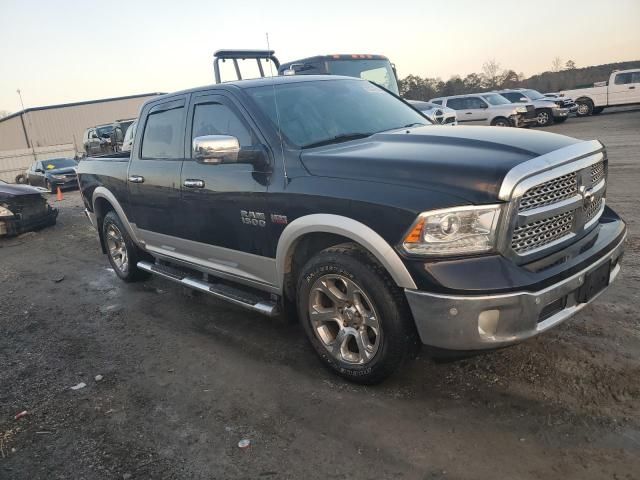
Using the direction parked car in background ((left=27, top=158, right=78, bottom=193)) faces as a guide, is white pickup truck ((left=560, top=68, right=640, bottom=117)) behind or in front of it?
in front

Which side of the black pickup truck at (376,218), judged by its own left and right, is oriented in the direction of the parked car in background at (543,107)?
left

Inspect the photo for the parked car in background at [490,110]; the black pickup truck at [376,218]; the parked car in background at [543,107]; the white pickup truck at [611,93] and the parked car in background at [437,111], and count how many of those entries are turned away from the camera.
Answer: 0

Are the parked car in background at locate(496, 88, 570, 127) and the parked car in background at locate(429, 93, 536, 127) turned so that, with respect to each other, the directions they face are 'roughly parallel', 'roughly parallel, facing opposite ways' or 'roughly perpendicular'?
roughly parallel

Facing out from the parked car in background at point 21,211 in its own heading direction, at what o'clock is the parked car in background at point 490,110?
the parked car in background at point 490,110 is roughly at 10 o'clock from the parked car in background at point 21,211.

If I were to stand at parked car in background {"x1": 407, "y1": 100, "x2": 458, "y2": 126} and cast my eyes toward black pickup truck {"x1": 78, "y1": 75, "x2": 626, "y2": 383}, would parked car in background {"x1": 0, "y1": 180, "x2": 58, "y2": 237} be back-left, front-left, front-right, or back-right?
front-right

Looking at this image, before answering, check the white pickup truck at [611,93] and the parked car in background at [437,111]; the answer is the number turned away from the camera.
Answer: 0

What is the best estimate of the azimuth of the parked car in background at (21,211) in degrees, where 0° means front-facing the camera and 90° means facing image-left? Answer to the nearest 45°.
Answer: approximately 315°

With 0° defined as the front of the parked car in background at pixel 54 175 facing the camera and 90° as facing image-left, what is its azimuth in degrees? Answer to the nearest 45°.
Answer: approximately 315°

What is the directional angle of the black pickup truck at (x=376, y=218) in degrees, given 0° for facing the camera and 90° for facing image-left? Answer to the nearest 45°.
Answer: approximately 315°

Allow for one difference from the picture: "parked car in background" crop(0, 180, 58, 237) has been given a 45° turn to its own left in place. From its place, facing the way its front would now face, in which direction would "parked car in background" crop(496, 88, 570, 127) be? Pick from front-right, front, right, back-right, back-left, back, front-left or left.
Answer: front

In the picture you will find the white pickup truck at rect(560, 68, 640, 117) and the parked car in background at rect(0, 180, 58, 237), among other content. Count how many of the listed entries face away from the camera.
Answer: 0

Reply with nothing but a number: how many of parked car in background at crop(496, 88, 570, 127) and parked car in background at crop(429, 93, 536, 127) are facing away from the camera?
0

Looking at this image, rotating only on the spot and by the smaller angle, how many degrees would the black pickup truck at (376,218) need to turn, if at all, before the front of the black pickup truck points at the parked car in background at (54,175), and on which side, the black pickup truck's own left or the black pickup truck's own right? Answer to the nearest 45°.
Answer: approximately 180°

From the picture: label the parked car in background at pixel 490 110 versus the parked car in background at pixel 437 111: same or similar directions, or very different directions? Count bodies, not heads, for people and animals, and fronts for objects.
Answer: same or similar directions

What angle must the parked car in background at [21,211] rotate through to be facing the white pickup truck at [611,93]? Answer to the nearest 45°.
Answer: approximately 45° to its left
